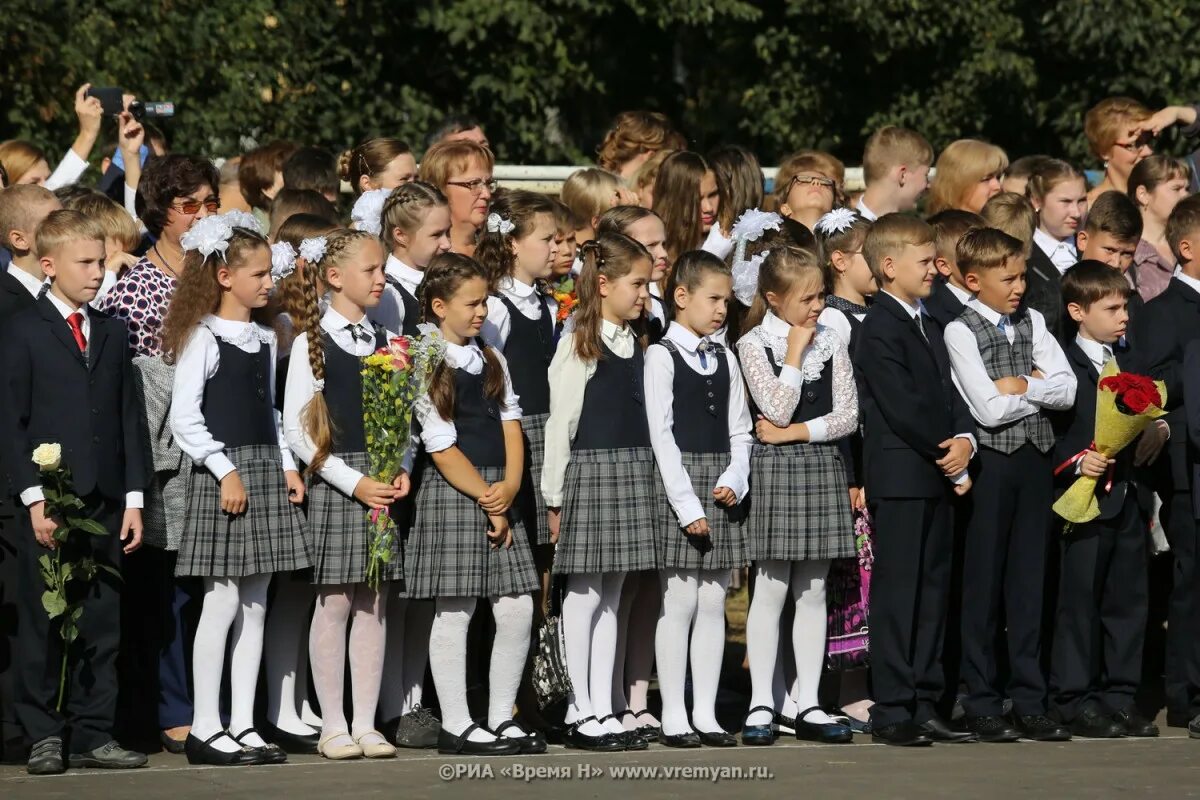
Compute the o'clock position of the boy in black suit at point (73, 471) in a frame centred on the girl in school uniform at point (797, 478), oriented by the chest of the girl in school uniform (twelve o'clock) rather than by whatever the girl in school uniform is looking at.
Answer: The boy in black suit is roughly at 4 o'clock from the girl in school uniform.

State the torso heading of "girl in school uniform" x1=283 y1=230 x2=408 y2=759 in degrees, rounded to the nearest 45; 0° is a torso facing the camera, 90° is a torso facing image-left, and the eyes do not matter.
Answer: approximately 315°

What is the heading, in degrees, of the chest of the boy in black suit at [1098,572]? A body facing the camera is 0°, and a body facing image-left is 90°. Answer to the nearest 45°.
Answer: approximately 315°

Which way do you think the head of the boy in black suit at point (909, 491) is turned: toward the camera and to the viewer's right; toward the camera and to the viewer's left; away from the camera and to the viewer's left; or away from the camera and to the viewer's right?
toward the camera and to the viewer's right

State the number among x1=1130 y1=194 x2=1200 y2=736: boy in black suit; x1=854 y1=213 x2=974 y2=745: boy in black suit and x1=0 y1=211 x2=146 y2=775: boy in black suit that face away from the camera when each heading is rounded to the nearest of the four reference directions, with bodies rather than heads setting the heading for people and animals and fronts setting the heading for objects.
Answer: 0

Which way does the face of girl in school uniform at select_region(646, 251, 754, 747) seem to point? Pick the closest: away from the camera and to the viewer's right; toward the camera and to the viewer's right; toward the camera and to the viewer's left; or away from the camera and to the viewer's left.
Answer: toward the camera and to the viewer's right

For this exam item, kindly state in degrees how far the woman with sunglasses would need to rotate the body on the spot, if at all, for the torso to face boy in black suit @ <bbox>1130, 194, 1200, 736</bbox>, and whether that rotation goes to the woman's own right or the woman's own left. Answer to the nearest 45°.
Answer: approximately 45° to the woman's own left

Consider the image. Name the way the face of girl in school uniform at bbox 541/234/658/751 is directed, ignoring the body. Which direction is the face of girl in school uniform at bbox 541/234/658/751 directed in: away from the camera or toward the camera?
toward the camera

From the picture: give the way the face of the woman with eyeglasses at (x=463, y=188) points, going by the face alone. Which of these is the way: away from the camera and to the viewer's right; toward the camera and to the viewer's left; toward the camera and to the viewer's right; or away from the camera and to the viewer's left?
toward the camera and to the viewer's right

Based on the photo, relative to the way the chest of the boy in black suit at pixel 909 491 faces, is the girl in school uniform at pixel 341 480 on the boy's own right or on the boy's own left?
on the boy's own right

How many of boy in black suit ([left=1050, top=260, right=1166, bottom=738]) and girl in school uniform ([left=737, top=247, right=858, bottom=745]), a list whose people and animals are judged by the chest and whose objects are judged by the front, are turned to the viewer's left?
0

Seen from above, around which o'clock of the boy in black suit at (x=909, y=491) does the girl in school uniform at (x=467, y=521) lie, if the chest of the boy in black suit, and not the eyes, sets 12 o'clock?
The girl in school uniform is roughly at 4 o'clock from the boy in black suit.

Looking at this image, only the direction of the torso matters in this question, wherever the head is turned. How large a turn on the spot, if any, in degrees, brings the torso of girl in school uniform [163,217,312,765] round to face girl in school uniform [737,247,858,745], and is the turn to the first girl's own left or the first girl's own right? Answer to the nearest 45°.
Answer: approximately 45° to the first girl's own left
